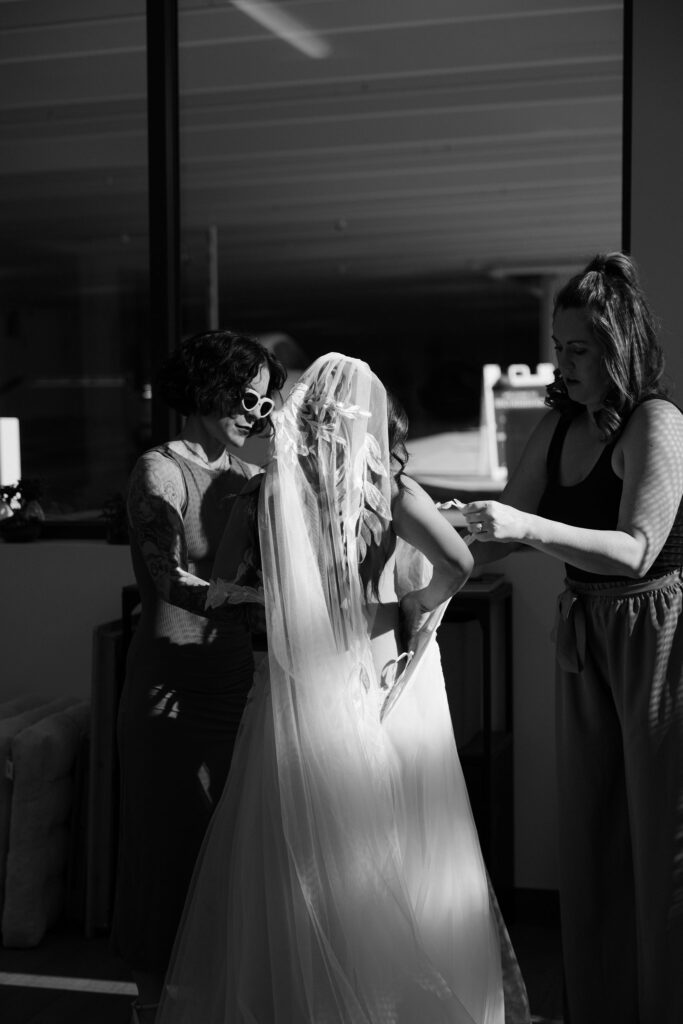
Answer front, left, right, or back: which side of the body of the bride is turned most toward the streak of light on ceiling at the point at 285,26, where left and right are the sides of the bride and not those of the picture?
front

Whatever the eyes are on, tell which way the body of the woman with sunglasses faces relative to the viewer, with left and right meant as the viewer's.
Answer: facing the viewer and to the right of the viewer

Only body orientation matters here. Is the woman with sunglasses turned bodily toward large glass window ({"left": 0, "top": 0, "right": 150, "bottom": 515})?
no

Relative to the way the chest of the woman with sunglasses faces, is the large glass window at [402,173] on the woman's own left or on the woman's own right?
on the woman's own left

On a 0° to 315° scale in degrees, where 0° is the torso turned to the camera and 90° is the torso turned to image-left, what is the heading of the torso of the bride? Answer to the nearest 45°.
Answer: approximately 180°

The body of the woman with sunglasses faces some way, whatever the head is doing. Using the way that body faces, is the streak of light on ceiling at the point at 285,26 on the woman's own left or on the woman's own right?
on the woman's own left

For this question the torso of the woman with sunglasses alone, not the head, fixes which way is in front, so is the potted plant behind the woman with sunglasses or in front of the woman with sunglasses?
behind

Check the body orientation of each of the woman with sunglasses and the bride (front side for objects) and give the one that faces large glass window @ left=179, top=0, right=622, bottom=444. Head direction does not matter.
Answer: the bride

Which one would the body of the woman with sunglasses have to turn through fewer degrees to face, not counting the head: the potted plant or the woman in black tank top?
the woman in black tank top

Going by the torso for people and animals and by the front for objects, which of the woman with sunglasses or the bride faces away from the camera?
the bride

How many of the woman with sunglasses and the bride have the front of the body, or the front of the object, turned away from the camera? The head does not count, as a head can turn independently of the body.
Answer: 1

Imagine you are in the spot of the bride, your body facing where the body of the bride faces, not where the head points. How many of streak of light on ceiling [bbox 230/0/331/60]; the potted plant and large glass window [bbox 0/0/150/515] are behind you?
0

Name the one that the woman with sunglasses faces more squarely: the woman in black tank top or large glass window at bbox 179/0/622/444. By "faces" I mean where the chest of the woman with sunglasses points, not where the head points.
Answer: the woman in black tank top

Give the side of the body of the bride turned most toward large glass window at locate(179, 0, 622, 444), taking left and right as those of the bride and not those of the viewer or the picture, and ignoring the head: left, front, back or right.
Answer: front
